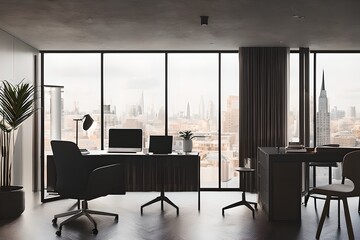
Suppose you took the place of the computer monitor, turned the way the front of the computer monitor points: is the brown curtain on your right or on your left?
on your left

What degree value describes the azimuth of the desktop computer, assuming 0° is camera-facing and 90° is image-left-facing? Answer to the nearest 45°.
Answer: approximately 0°

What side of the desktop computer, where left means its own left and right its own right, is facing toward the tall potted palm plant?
right

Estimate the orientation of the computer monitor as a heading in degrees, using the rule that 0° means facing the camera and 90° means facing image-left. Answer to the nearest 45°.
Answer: approximately 0°

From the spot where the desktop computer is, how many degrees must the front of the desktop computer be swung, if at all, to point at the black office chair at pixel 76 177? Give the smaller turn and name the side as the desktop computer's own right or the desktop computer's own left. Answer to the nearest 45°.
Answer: approximately 45° to the desktop computer's own right

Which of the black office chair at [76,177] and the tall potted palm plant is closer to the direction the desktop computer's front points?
the black office chair

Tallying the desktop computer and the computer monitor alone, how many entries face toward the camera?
2

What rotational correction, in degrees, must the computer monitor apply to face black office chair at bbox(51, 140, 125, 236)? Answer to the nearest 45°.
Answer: approximately 45° to its right

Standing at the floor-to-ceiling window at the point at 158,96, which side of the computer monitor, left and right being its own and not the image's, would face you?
back

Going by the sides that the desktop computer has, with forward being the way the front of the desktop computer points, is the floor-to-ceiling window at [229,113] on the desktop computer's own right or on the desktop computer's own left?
on the desktop computer's own left

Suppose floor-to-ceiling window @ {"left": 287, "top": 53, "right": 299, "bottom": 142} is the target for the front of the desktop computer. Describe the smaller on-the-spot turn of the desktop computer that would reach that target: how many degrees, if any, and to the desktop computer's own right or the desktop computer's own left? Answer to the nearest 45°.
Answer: approximately 90° to the desktop computer's own left
